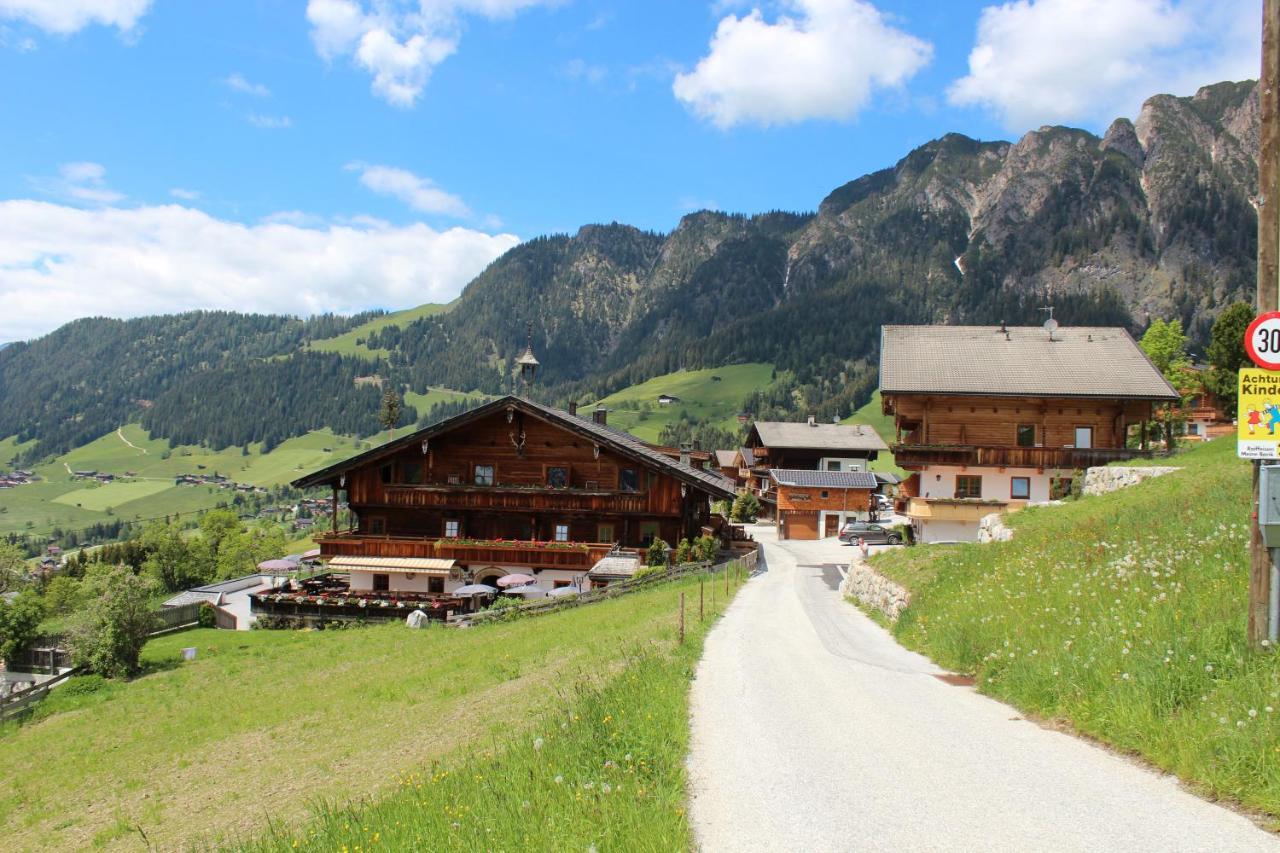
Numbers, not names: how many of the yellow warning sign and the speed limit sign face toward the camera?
2

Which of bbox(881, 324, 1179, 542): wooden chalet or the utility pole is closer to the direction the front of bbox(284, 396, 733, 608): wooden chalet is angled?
the utility pole

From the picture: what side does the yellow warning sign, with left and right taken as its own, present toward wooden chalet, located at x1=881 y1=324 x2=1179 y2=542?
back

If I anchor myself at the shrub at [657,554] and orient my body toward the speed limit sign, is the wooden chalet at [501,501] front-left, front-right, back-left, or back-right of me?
back-right

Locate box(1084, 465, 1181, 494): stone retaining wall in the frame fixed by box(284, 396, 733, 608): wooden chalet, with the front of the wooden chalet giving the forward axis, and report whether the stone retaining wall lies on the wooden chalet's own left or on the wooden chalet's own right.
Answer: on the wooden chalet's own left

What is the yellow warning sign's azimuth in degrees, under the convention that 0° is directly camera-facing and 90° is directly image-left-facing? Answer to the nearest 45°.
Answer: approximately 0°

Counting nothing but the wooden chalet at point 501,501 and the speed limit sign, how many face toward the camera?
2

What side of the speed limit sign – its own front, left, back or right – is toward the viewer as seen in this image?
front

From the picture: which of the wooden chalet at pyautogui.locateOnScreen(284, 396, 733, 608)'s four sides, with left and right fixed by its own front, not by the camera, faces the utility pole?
front
